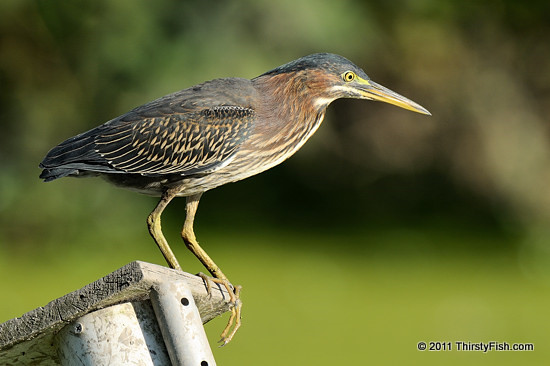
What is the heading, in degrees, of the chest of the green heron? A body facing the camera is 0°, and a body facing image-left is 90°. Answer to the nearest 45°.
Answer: approximately 270°
